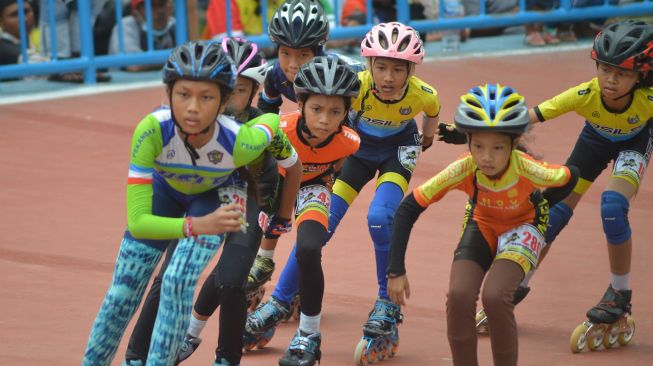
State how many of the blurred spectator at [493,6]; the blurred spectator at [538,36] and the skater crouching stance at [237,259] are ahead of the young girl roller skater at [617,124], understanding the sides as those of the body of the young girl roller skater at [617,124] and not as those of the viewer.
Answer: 1

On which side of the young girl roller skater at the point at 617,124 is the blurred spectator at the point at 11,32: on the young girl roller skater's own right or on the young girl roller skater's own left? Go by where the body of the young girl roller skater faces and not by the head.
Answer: on the young girl roller skater's own right

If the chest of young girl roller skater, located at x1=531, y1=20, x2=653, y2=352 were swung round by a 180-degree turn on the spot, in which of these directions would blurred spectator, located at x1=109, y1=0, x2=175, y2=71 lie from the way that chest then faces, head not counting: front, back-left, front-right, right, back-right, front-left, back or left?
left

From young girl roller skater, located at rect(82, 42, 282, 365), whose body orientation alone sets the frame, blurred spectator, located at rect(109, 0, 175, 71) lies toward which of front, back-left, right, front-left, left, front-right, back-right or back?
back

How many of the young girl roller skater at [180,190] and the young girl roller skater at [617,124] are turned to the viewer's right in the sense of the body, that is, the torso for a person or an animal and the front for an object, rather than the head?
0

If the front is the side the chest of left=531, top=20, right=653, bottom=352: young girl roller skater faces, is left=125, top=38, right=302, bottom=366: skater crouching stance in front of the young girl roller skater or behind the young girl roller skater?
in front

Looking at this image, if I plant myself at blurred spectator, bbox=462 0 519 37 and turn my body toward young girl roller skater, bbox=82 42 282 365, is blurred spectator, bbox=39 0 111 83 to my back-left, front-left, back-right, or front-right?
front-right

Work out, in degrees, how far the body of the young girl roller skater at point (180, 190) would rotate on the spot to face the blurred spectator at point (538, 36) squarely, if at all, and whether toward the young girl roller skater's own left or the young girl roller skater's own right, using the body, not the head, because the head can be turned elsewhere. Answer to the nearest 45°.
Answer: approximately 135° to the young girl roller skater's own left

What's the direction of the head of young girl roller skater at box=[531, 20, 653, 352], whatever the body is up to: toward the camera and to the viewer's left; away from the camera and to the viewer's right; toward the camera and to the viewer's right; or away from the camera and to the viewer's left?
toward the camera and to the viewer's left

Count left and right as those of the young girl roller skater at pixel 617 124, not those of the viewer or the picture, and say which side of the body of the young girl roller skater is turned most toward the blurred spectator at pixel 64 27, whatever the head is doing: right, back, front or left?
right

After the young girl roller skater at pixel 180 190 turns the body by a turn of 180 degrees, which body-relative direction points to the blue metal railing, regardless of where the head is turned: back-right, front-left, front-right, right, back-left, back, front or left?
front

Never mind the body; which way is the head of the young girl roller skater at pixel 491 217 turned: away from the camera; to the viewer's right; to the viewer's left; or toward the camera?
toward the camera

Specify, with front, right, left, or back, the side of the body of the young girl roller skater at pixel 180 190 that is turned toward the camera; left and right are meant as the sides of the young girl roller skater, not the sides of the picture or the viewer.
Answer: front
